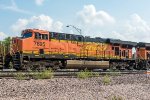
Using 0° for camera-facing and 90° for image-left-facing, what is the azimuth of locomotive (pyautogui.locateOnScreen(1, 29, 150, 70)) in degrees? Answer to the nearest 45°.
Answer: approximately 45°
